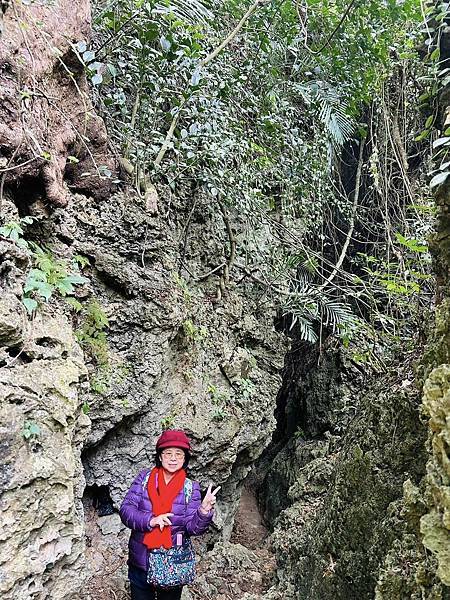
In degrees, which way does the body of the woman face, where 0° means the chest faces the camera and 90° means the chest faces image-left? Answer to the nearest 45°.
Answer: approximately 0°

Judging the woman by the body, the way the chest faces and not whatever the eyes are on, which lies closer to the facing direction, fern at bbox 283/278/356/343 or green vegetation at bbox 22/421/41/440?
the green vegetation

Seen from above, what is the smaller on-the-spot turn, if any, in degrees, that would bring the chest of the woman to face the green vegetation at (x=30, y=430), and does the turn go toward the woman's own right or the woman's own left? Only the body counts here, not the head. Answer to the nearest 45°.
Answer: approximately 45° to the woman's own right

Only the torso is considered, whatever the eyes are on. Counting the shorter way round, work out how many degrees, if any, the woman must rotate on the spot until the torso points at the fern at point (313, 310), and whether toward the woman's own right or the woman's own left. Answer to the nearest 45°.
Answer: approximately 135° to the woman's own left
